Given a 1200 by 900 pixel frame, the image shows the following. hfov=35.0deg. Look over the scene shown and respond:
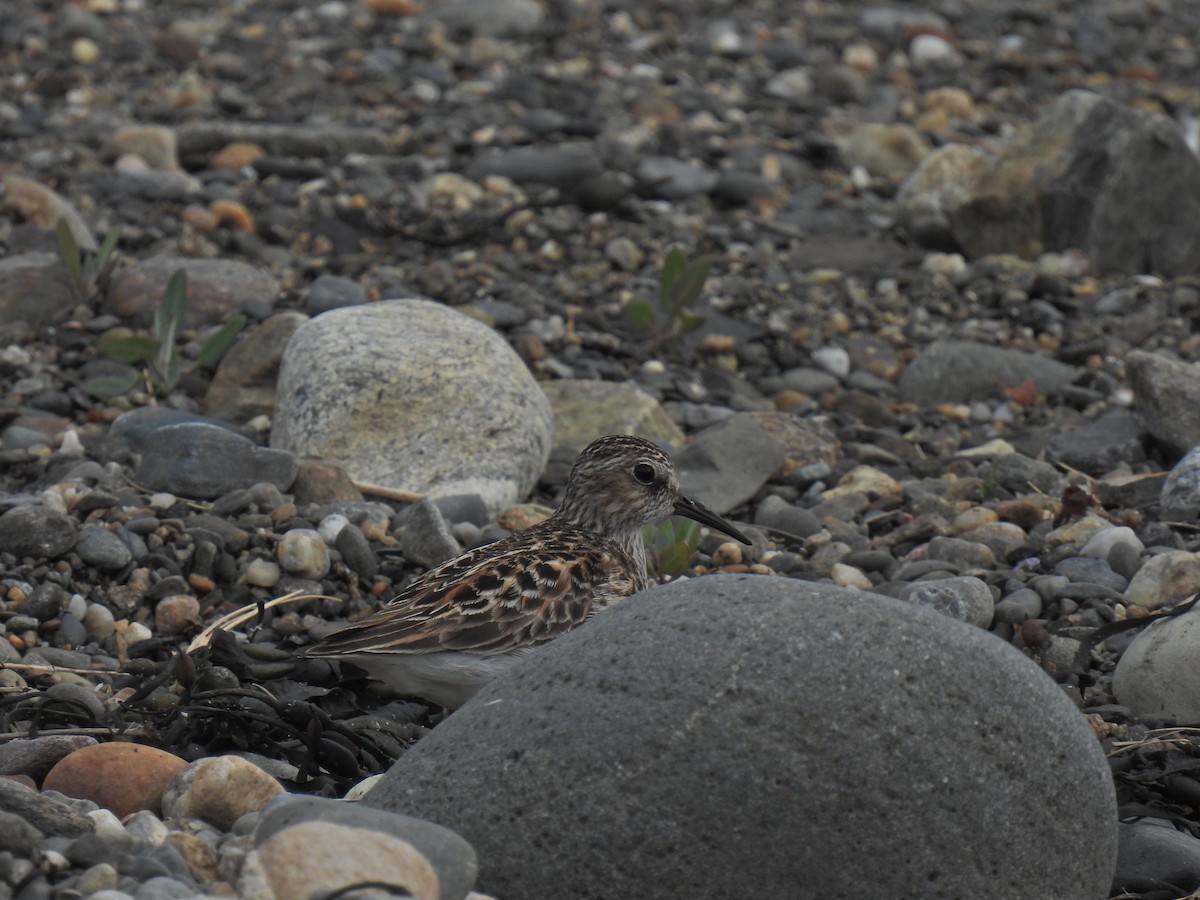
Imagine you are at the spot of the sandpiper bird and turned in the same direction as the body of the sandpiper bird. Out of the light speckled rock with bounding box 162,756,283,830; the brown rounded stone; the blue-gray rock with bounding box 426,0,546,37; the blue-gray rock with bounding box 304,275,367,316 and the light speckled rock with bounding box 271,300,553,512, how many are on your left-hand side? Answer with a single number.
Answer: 3

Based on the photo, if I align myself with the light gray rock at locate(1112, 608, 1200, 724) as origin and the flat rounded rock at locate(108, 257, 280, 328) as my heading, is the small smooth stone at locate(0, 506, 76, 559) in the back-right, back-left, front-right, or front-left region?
front-left

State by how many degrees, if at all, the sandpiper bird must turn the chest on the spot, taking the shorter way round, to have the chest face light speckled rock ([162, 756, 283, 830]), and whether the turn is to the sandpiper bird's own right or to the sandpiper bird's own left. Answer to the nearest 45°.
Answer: approximately 135° to the sandpiper bird's own right

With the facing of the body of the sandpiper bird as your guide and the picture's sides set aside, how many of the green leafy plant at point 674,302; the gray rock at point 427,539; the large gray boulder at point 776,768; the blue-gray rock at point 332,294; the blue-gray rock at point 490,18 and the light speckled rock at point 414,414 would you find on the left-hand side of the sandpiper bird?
5

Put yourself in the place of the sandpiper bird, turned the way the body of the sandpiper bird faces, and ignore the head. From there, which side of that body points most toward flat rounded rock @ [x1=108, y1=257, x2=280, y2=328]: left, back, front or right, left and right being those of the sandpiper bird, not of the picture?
left

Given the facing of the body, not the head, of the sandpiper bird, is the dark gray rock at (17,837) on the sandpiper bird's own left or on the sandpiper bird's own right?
on the sandpiper bird's own right

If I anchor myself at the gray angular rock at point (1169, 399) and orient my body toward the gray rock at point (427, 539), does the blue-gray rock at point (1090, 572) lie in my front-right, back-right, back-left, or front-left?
front-left

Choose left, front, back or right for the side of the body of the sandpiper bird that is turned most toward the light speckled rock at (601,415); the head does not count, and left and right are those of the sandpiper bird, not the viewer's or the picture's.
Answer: left

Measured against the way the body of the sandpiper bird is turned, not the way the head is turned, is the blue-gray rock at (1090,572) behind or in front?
in front

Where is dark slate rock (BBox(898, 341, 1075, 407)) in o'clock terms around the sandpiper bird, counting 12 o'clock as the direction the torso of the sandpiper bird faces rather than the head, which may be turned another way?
The dark slate rock is roughly at 10 o'clock from the sandpiper bird.

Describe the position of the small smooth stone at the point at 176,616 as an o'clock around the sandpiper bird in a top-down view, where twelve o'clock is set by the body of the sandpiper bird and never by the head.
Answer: The small smooth stone is roughly at 7 o'clock from the sandpiper bird.

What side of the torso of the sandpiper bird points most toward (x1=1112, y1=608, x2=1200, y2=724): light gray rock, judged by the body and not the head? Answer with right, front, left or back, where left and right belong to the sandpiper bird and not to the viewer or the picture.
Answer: front

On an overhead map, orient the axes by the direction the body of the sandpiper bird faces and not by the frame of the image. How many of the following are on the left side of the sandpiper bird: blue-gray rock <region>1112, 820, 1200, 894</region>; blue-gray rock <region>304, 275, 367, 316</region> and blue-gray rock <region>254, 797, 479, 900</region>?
1

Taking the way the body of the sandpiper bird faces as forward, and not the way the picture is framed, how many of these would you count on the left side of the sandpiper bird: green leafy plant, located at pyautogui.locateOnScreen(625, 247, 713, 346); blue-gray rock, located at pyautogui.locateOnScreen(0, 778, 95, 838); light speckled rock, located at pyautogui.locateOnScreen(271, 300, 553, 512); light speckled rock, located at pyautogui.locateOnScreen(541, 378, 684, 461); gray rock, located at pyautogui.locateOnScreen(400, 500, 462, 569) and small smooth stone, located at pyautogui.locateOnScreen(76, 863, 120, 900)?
4

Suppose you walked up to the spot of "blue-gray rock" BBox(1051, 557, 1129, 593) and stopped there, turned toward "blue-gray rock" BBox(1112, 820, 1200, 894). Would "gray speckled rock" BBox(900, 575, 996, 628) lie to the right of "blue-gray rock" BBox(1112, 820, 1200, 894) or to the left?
right

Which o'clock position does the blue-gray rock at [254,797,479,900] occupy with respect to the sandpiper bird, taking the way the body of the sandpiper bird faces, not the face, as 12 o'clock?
The blue-gray rock is roughly at 3 o'clock from the sandpiper bird.

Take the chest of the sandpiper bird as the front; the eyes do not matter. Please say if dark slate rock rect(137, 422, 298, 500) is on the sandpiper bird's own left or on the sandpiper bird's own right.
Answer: on the sandpiper bird's own left

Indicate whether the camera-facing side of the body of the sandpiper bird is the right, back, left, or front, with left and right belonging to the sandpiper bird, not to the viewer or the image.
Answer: right
